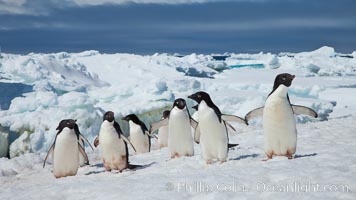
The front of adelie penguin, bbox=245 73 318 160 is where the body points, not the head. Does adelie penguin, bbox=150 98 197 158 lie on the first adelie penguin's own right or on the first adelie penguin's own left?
on the first adelie penguin's own right

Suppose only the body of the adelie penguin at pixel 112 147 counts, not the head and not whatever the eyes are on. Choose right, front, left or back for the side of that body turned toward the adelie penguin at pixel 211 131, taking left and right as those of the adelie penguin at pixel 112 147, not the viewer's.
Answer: left

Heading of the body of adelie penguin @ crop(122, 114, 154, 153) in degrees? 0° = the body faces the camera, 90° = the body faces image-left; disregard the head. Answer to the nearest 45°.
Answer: approximately 45°

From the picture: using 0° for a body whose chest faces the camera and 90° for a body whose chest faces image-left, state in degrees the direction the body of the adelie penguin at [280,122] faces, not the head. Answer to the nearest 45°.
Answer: approximately 0°

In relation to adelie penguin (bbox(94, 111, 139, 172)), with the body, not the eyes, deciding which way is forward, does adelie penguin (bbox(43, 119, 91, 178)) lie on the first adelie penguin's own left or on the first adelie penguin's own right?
on the first adelie penguin's own right

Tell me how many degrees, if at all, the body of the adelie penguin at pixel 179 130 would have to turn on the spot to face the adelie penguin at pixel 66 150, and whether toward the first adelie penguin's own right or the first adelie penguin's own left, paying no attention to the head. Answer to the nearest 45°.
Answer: approximately 90° to the first adelie penguin's own right

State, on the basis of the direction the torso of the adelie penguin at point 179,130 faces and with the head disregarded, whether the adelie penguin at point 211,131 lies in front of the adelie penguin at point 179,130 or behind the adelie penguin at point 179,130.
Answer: in front
